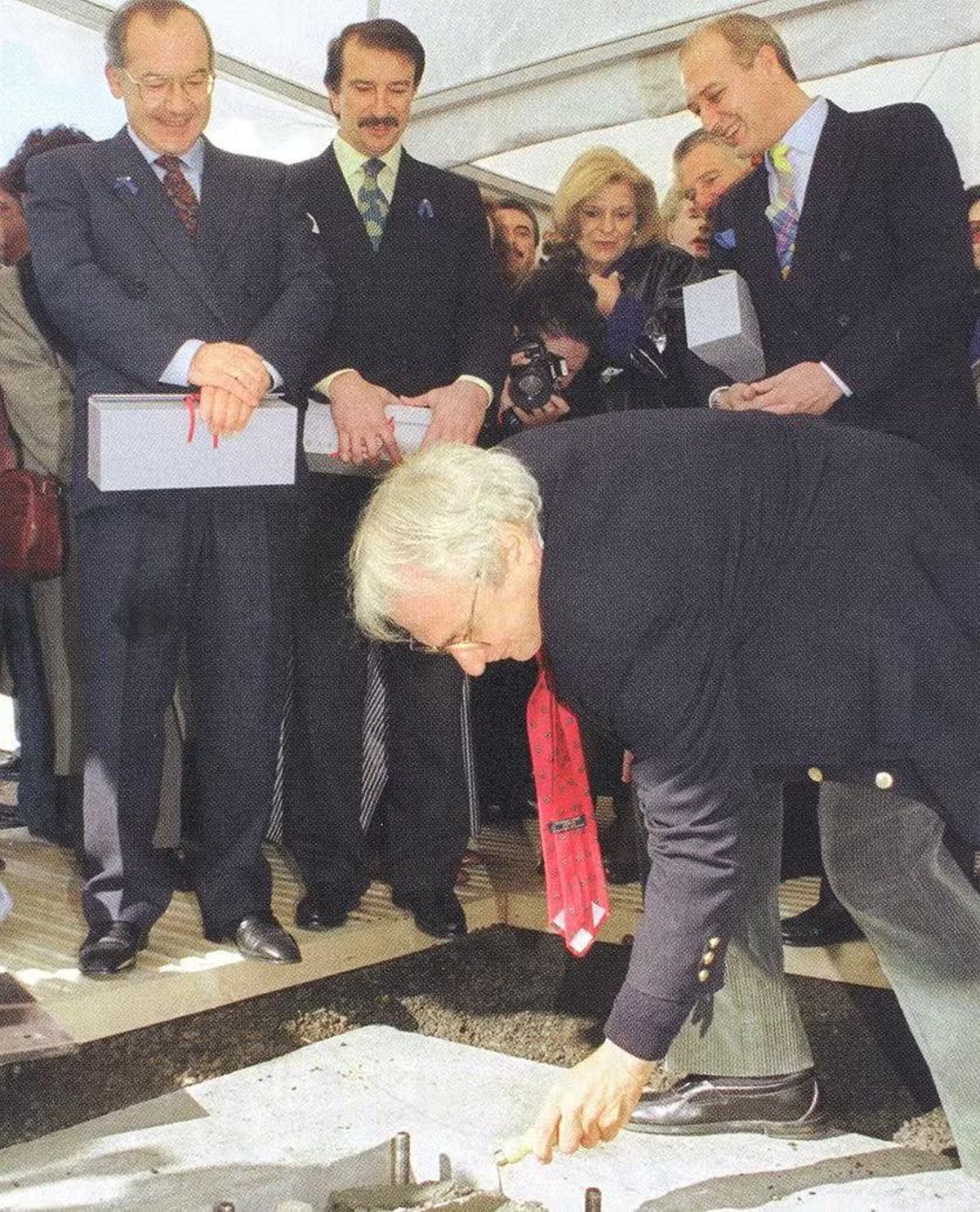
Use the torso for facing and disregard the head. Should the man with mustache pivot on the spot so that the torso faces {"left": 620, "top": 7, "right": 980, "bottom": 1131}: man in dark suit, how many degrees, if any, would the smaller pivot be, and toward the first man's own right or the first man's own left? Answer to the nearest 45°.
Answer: approximately 45° to the first man's own left

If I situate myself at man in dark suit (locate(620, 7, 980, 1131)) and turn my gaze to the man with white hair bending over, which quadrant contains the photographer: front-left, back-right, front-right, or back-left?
back-right

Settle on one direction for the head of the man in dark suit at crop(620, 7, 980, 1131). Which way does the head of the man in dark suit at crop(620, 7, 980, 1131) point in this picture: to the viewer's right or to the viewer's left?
to the viewer's left

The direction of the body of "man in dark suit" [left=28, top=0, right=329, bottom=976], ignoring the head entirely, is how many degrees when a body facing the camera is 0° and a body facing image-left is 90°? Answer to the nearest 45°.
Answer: approximately 0°

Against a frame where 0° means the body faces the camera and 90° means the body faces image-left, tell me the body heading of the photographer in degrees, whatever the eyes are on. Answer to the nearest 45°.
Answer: approximately 0°

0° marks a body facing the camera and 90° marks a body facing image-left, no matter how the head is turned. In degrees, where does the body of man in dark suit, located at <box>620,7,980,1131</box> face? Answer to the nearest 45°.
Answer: approximately 45°

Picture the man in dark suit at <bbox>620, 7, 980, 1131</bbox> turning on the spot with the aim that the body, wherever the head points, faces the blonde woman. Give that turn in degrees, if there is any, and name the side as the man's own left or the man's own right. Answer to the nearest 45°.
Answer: approximately 90° to the man's own right

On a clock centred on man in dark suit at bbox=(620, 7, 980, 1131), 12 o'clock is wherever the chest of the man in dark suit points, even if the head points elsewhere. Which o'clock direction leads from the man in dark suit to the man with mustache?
The man with mustache is roughly at 2 o'clock from the man in dark suit.

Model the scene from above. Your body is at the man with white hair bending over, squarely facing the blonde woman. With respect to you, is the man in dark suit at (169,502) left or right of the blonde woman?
left
